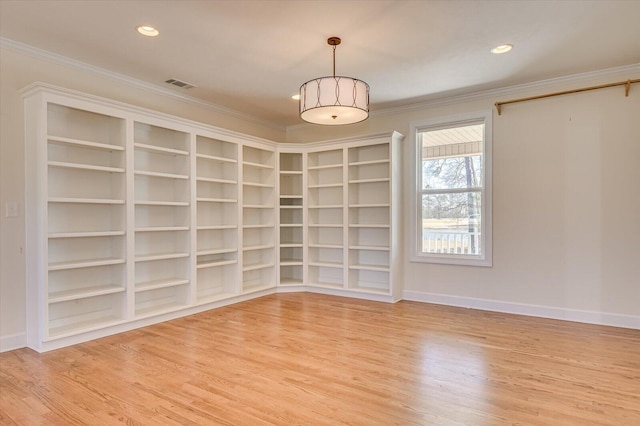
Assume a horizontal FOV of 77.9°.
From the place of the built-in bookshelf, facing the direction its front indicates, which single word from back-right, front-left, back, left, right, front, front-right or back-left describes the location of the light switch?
right

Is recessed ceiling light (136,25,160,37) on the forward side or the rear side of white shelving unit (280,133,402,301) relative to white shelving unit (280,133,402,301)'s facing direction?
on the forward side

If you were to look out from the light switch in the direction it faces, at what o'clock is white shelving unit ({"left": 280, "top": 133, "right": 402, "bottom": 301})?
The white shelving unit is roughly at 9 o'clock from the light switch.

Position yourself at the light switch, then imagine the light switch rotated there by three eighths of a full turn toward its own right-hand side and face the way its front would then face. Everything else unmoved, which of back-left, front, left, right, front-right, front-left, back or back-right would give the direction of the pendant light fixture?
back

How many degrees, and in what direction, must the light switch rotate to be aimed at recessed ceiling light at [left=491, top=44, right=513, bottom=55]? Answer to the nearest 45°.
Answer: approximately 45° to its left

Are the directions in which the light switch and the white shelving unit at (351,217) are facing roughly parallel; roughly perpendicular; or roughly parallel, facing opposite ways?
roughly perpendicular

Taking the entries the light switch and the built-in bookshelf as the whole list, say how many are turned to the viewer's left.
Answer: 0

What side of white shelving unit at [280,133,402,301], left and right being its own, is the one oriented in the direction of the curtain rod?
left

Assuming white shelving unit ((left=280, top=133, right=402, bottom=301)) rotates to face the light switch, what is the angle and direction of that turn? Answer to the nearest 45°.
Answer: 0° — it already faces it
